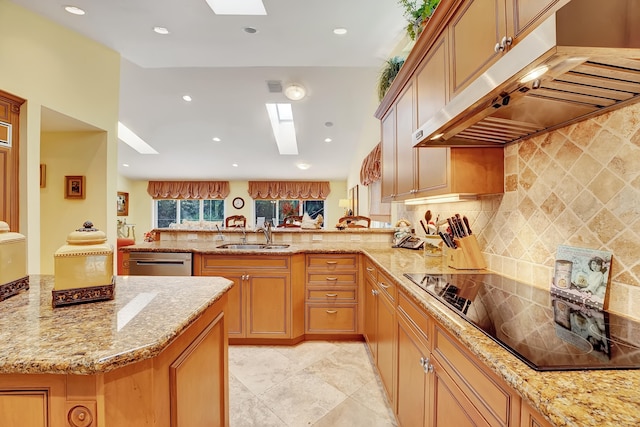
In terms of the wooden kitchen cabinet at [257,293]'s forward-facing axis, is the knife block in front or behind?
in front

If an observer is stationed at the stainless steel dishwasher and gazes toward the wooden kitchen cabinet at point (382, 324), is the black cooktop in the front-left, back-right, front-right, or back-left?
front-right

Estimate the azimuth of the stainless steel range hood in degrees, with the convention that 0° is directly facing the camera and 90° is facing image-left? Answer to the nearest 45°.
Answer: approximately 45°

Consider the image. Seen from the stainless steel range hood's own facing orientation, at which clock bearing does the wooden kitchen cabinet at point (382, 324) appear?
The wooden kitchen cabinet is roughly at 3 o'clock from the stainless steel range hood.

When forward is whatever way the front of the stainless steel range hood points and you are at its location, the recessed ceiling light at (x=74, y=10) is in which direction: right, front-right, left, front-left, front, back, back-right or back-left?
front-right

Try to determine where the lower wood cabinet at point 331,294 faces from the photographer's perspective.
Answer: facing the viewer

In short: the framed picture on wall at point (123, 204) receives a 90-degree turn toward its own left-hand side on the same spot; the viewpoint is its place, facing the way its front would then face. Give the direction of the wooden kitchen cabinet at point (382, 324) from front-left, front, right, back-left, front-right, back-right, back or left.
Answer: back-right

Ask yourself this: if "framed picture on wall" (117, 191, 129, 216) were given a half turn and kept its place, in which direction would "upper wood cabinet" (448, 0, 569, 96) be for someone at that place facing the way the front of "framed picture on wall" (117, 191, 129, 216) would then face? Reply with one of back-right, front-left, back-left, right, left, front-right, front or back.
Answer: back-left

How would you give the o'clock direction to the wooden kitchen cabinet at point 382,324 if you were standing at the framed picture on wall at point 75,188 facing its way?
The wooden kitchen cabinet is roughly at 11 o'clock from the framed picture on wall.

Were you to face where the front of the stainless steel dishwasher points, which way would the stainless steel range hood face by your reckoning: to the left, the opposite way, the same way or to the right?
to the right

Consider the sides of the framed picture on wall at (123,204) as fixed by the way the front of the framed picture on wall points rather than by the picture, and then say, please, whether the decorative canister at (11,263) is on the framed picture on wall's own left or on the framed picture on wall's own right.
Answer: on the framed picture on wall's own right

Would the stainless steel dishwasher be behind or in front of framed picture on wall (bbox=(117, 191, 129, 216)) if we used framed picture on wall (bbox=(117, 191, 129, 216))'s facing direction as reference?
in front

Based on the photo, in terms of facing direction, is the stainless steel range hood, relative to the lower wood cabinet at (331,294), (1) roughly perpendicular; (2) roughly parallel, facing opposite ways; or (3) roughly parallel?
roughly perpendicular

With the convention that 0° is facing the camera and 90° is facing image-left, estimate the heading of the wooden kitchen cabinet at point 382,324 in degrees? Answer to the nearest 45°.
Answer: approximately 90°
